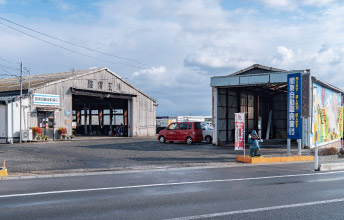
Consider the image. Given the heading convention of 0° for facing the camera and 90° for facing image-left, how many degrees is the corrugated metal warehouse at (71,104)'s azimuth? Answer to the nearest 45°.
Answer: approximately 315°

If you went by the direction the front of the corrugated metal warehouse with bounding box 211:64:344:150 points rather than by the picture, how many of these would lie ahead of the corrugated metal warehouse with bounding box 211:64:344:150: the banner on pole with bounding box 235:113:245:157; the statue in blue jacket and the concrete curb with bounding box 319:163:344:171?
3
